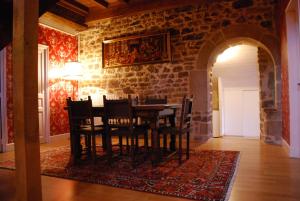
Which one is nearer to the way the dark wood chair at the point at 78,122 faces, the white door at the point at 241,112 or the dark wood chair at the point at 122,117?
the white door

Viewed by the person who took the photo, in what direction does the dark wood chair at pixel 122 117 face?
facing away from the viewer and to the right of the viewer

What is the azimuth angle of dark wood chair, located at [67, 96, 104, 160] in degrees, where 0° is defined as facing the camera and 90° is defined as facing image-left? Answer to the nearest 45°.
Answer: approximately 225°

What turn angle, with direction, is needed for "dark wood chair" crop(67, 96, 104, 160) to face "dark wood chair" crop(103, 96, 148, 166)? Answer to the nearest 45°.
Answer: approximately 90° to its right

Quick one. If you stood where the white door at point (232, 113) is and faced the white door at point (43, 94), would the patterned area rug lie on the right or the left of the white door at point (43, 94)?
left

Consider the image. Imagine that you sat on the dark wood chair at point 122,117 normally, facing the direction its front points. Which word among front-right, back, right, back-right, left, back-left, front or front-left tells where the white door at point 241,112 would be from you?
front

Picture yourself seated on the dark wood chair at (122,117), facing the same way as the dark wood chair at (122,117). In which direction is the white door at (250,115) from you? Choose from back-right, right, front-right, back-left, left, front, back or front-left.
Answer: front

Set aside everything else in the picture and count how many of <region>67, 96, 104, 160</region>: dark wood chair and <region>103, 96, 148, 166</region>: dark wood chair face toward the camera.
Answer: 0

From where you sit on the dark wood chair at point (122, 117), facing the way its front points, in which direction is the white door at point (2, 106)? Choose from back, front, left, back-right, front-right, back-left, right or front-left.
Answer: left

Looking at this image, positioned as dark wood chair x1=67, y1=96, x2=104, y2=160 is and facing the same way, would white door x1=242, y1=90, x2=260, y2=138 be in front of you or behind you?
in front

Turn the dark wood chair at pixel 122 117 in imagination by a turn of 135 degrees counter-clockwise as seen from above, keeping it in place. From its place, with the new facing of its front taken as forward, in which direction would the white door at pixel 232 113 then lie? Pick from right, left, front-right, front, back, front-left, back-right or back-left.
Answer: back-right

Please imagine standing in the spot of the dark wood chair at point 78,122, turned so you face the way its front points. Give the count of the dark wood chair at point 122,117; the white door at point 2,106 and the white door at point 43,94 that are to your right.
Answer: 1

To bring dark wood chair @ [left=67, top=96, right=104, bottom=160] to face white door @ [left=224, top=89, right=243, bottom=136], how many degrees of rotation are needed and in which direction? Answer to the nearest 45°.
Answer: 0° — it already faces it

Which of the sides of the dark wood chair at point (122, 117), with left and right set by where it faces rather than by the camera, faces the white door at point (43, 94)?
left

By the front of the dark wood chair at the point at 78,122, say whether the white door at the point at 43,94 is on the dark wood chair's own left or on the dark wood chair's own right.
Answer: on the dark wood chair's own left

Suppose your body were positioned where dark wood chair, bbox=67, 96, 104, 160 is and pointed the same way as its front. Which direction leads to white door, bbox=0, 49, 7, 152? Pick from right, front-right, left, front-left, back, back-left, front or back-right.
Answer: left

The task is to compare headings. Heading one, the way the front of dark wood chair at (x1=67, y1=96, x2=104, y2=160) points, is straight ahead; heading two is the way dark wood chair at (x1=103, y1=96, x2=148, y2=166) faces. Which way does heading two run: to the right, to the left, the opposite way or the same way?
the same way

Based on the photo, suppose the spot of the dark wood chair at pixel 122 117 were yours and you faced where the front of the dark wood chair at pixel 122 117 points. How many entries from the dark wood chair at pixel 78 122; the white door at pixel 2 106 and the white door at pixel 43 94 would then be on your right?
0
